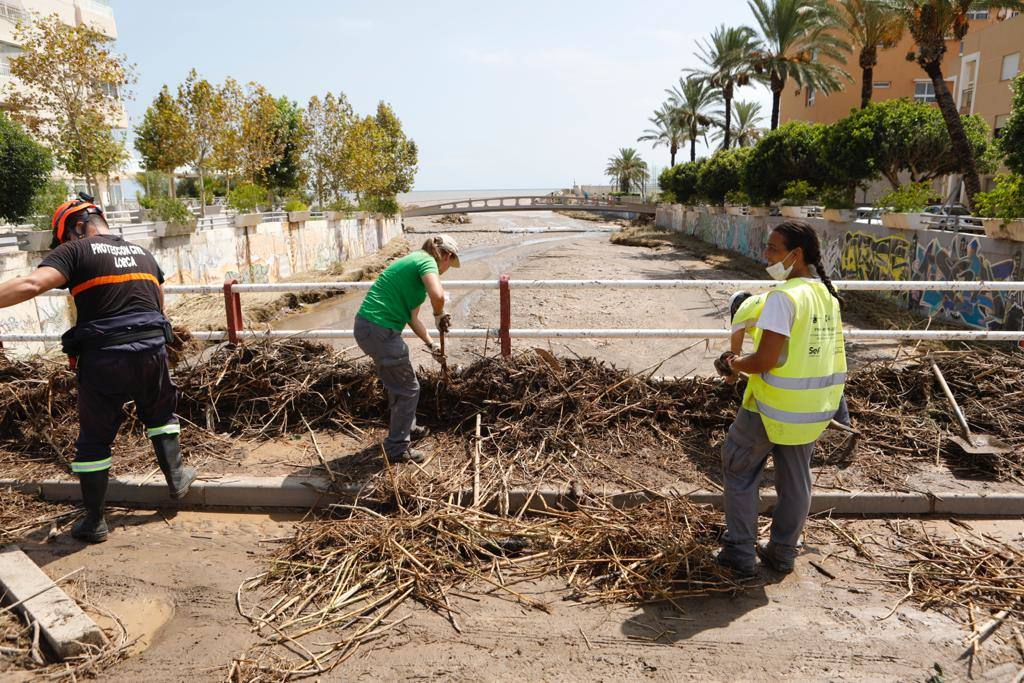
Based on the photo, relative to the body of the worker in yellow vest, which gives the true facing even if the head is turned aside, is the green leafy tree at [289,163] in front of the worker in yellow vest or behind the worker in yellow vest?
in front

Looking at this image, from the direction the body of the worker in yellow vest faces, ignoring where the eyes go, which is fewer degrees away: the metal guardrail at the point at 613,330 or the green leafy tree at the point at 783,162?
the metal guardrail

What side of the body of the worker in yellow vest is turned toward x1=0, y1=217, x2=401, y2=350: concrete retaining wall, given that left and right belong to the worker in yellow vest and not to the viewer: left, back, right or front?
front

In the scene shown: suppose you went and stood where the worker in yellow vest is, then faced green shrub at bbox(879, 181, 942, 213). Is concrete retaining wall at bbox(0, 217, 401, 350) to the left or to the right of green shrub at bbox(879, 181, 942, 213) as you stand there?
left

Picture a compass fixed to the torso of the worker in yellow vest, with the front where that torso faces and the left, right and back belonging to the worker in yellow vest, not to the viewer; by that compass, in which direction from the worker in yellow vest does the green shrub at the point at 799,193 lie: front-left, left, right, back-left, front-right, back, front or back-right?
front-right

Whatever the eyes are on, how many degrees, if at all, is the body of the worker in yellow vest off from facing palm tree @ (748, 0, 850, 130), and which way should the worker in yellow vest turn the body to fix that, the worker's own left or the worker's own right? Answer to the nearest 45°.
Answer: approximately 45° to the worker's own right

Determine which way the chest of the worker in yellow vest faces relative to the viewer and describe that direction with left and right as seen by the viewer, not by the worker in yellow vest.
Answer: facing away from the viewer and to the left of the viewer

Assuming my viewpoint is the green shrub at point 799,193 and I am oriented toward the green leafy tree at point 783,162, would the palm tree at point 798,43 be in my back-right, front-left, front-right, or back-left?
front-right

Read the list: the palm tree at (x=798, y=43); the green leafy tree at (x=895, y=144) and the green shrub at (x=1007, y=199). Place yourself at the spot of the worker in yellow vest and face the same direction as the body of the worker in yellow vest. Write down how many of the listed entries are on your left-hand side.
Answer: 0

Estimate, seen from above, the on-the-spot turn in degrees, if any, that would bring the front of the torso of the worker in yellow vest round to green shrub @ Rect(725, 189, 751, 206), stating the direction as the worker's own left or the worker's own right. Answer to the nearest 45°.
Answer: approximately 45° to the worker's own right

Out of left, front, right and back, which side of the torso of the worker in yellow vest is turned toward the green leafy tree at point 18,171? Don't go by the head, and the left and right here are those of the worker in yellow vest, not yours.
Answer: front

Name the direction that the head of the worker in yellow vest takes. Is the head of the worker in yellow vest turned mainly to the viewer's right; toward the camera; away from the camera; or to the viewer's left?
to the viewer's left

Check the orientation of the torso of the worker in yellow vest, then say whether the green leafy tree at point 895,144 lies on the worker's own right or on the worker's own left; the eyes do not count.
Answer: on the worker's own right
